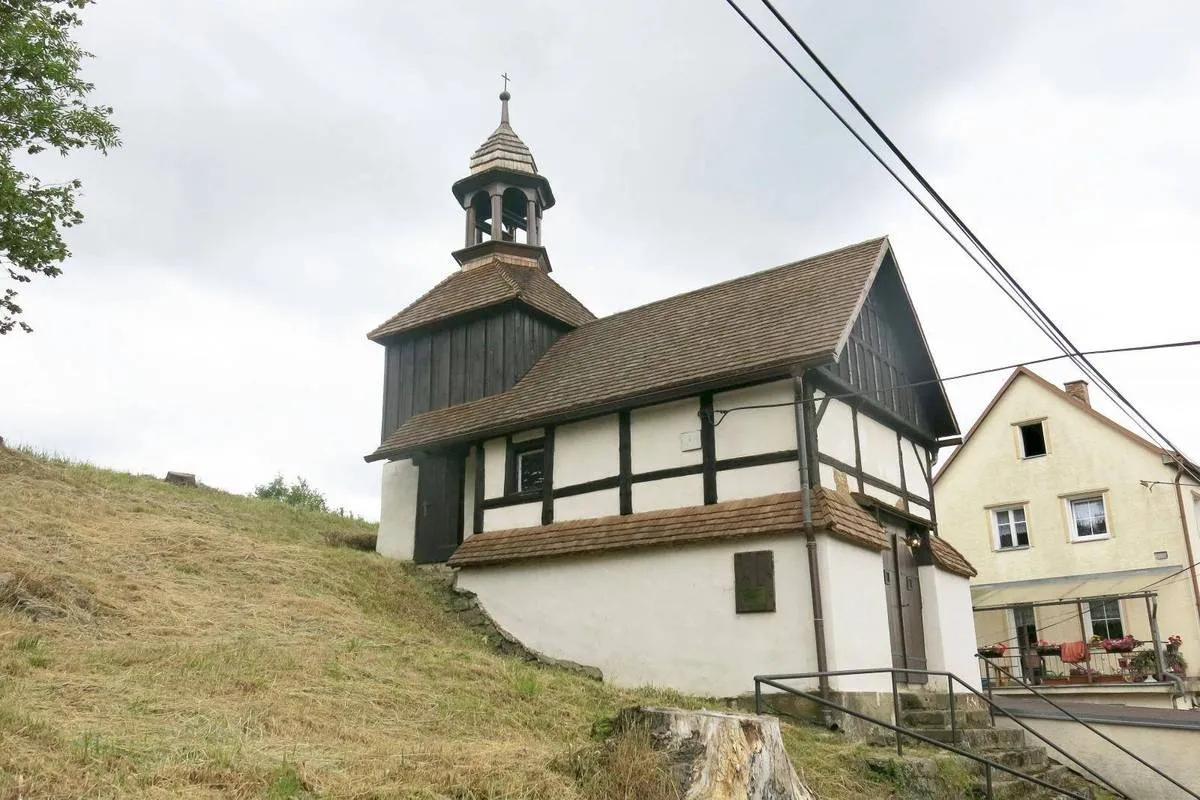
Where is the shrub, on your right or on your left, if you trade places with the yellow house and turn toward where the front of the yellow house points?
on your right

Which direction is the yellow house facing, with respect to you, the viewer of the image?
facing the viewer

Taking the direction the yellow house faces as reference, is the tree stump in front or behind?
in front

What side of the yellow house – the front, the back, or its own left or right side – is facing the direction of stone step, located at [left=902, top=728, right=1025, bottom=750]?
front

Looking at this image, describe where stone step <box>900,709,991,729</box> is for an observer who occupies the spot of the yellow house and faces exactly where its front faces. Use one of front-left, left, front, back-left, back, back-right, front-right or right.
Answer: front

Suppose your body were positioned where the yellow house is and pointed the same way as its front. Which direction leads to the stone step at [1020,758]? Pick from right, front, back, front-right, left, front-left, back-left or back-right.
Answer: front

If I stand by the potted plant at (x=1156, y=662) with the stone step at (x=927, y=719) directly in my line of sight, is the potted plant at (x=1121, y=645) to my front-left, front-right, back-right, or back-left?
front-right

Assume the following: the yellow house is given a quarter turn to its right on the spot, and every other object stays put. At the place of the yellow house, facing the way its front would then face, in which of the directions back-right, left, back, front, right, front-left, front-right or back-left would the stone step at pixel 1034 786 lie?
left
